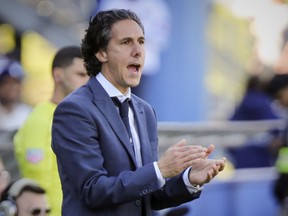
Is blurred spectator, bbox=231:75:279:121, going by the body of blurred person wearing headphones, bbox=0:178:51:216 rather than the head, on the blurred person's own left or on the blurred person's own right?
on the blurred person's own left

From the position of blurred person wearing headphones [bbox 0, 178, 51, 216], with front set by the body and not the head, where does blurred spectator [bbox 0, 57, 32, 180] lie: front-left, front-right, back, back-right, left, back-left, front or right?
back-left

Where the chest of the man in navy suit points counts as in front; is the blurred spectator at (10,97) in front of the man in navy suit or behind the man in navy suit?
behind

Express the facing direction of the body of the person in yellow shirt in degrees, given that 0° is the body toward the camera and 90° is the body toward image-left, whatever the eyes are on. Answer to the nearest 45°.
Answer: approximately 270°

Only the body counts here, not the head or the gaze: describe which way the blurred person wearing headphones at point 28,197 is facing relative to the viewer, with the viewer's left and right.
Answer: facing the viewer and to the right of the viewer

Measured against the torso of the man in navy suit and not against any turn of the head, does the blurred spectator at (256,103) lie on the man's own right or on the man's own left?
on the man's own left

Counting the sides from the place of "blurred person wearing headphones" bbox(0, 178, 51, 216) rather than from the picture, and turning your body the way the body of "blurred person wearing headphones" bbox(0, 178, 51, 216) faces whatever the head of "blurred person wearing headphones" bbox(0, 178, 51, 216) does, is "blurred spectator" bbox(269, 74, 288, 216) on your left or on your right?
on your left

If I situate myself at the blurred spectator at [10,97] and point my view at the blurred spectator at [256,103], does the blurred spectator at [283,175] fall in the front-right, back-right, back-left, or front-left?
front-right
